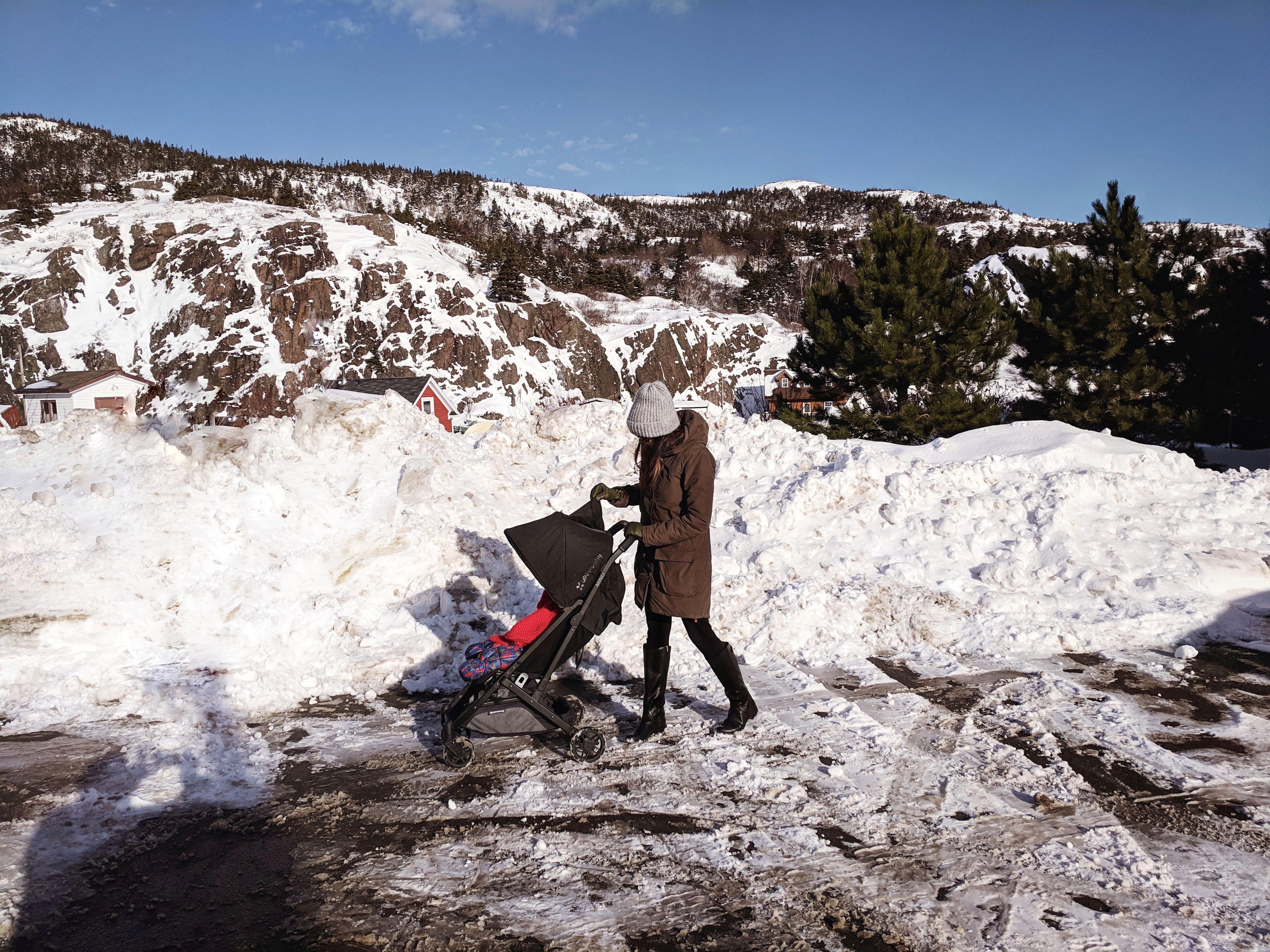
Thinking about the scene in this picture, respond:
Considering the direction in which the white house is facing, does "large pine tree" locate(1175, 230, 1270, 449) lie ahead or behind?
ahead

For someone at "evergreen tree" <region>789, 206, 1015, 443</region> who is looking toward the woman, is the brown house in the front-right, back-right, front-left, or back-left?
back-right

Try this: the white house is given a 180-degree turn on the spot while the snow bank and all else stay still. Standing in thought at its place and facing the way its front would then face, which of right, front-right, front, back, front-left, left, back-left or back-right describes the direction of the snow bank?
back-left
